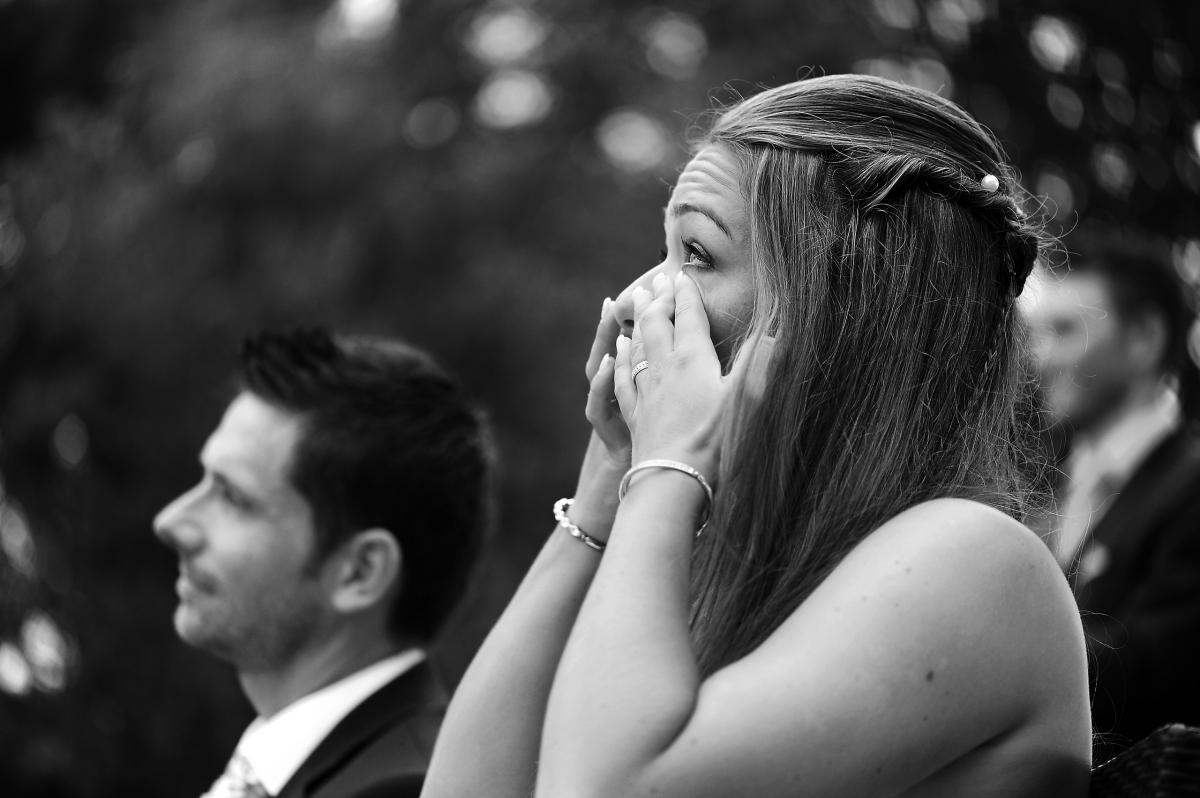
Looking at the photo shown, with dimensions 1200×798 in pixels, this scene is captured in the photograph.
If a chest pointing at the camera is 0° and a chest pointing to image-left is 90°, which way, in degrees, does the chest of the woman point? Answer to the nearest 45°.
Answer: approximately 90°

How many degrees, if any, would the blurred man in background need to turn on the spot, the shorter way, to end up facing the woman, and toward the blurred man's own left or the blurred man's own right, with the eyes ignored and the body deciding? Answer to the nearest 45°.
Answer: approximately 45° to the blurred man's own left

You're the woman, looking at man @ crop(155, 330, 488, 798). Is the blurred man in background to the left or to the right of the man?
right

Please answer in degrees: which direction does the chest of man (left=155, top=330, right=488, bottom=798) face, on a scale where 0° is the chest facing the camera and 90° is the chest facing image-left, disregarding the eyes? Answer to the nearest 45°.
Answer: approximately 90°

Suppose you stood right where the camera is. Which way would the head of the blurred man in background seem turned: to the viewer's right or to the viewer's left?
to the viewer's left

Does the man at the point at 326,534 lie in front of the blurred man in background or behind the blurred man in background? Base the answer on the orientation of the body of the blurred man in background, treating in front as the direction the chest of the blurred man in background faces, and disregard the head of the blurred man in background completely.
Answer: in front

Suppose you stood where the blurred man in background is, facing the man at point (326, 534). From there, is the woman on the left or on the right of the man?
left

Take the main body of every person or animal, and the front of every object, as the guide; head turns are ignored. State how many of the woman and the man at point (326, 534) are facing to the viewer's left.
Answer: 2

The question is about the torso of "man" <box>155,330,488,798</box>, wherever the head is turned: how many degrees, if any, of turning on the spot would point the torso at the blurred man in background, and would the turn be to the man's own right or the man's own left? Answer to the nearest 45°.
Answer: approximately 180°

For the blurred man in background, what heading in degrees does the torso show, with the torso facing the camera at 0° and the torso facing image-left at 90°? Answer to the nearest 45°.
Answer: approximately 45°

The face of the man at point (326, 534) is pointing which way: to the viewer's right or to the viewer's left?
to the viewer's left
